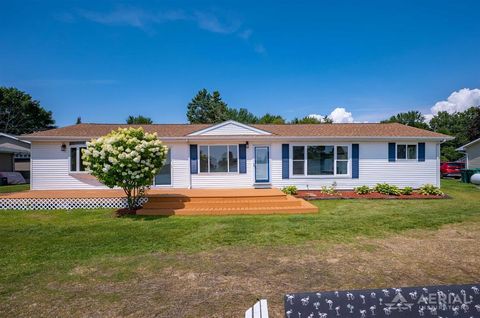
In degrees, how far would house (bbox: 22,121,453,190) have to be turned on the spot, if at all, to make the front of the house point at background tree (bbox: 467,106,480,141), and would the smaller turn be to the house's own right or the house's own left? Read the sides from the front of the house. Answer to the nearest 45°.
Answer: approximately 135° to the house's own left

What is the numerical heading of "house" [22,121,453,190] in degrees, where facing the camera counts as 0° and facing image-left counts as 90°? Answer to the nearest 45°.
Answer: approximately 0°

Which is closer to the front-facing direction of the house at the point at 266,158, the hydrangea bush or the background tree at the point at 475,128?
the hydrangea bush

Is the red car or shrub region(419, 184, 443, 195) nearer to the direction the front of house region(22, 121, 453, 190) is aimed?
the shrub

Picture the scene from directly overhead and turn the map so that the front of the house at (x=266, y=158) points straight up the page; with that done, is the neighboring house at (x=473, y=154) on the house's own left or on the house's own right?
on the house's own left

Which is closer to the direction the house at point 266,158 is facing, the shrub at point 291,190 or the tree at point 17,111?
the shrub

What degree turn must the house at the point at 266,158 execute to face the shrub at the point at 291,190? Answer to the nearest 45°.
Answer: approximately 45° to its left
